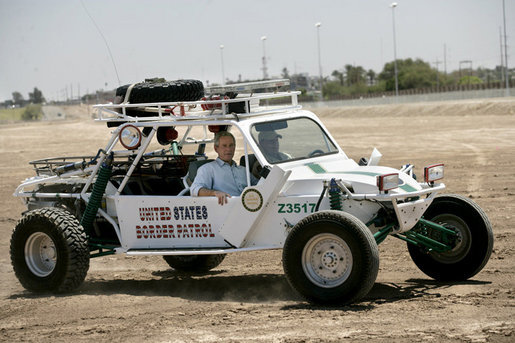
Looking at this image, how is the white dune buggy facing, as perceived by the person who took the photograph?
facing the viewer and to the right of the viewer
